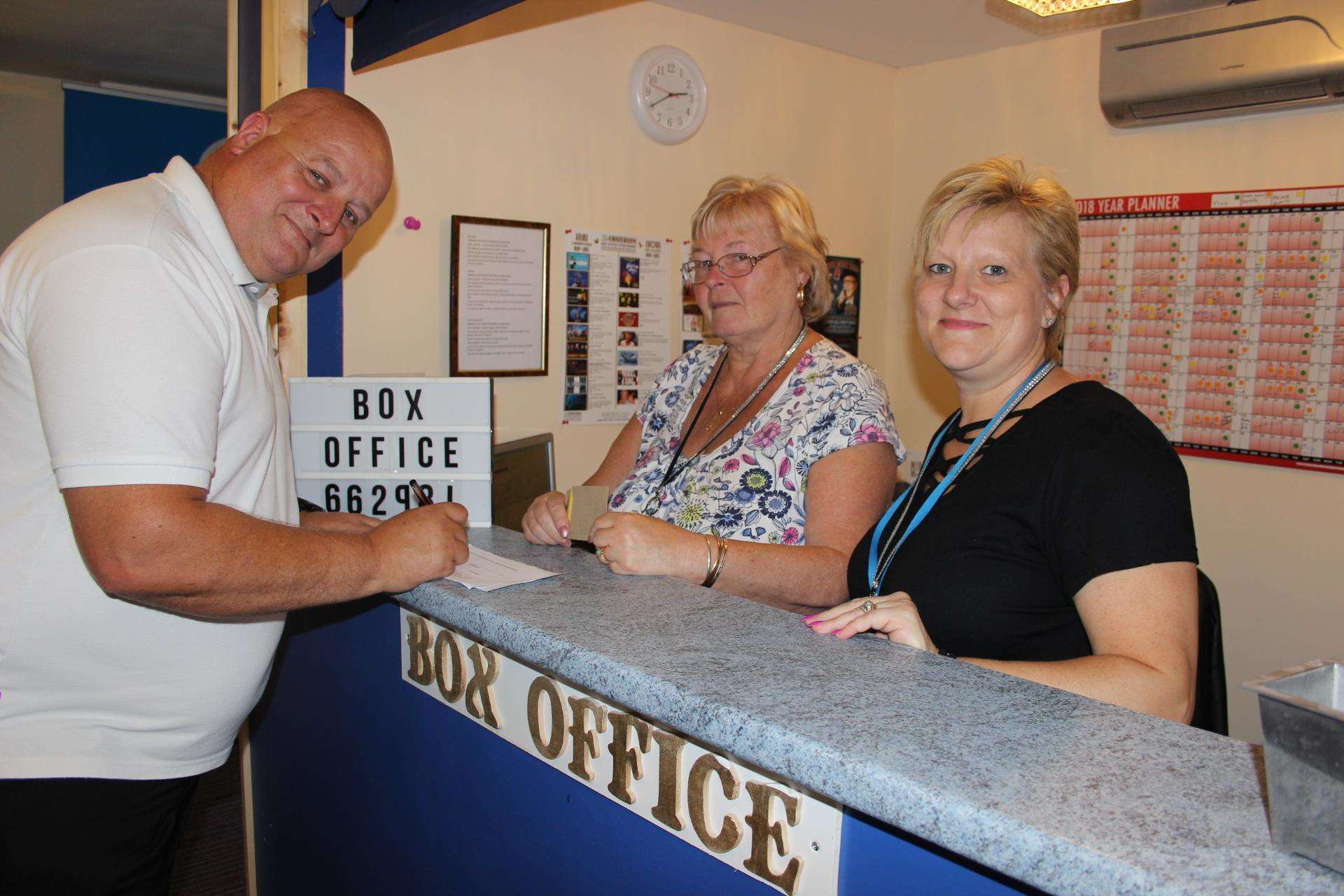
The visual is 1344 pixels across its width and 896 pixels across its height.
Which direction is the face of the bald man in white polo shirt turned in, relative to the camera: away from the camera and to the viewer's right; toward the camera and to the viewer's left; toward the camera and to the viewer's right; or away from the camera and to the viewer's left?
toward the camera and to the viewer's right

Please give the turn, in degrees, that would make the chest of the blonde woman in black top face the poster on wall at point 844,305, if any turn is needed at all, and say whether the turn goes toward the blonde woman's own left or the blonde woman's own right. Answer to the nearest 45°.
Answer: approximately 135° to the blonde woman's own right

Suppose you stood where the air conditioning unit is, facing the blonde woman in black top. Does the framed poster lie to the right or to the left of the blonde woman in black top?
right

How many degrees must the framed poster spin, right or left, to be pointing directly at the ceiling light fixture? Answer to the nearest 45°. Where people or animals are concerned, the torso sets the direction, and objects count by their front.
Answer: approximately 45° to its left

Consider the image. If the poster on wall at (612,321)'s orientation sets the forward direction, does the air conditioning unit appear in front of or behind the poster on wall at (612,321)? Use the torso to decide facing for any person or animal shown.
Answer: in front

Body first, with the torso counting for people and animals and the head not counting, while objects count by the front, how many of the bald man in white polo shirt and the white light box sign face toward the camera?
1

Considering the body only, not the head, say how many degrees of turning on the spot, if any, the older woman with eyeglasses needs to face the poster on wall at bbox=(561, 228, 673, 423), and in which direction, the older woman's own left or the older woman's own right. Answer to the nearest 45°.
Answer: approximately 135° to the older woman's own right

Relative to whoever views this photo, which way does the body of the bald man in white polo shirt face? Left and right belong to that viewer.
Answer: facing to the right of the viewer

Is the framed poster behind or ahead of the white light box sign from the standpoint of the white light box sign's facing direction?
behind

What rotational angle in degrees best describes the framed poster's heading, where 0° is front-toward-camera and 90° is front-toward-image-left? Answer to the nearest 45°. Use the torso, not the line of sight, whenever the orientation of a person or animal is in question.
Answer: approximately 315°
